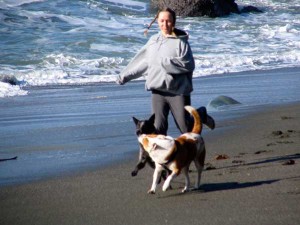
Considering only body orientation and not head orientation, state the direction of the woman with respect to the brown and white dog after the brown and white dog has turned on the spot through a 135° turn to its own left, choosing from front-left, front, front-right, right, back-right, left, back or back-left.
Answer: left

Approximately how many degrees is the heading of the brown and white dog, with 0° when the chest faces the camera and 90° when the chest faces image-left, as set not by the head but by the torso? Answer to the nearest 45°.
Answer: approximately 45°

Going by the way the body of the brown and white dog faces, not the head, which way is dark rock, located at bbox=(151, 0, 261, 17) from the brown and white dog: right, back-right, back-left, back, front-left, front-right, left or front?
back-right
